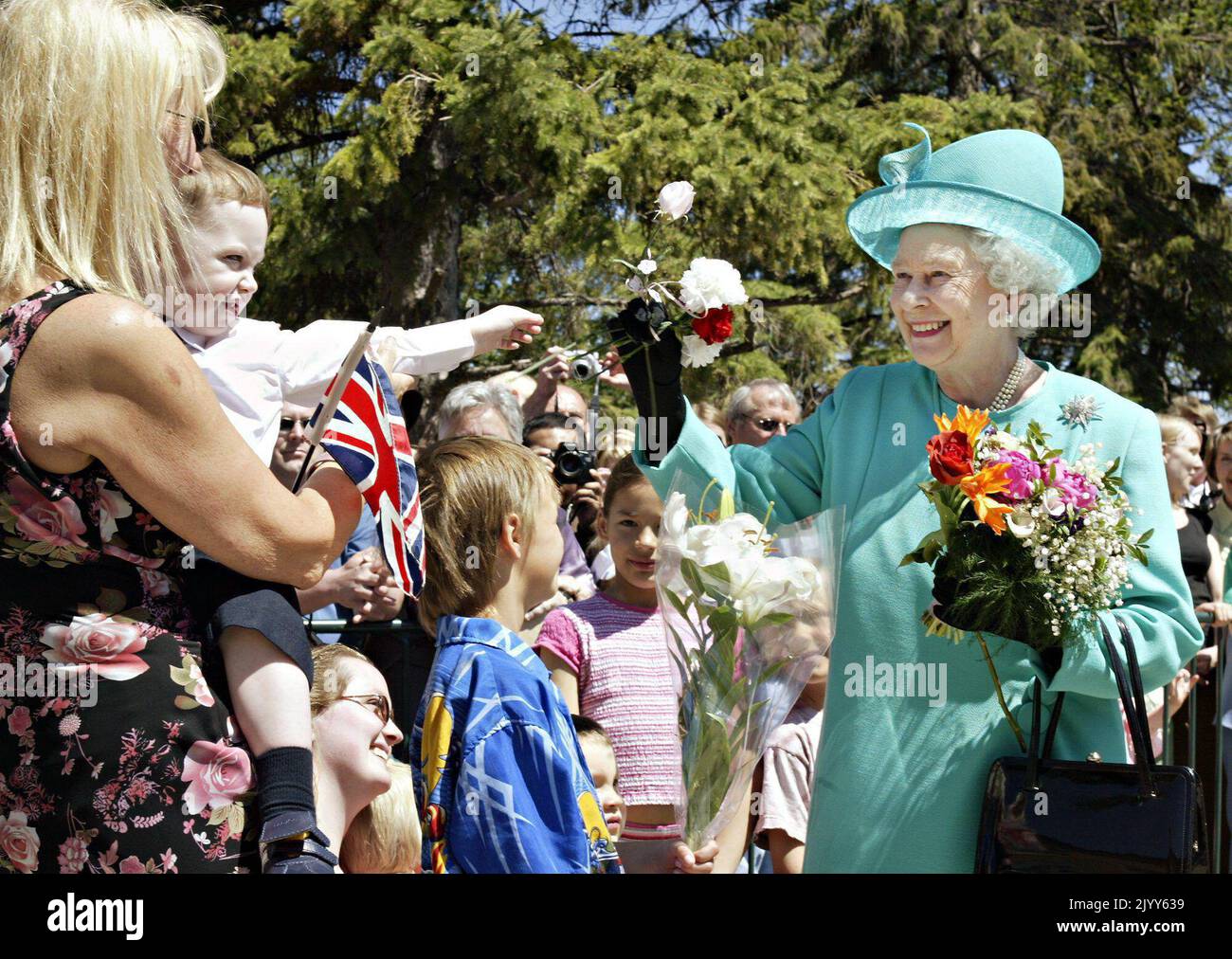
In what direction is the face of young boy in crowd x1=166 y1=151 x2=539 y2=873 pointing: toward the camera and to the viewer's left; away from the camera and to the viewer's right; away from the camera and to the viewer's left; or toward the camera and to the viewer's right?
toward the camera and to the viewer's right

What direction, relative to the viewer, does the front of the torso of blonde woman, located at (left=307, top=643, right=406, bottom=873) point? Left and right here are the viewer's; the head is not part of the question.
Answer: facing to the right of the viewer

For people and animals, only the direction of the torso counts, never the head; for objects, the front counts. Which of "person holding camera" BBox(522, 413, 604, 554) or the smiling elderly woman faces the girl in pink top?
the person holding camera

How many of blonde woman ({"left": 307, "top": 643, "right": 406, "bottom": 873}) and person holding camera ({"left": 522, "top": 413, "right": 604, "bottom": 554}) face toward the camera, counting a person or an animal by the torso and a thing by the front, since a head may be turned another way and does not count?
1

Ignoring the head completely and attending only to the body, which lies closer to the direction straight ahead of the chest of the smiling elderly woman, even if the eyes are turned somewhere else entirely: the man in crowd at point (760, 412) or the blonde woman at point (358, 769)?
the blonde woman

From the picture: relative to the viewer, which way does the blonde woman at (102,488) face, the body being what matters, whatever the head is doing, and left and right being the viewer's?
facing away from the viewer and to the right of the viewer
